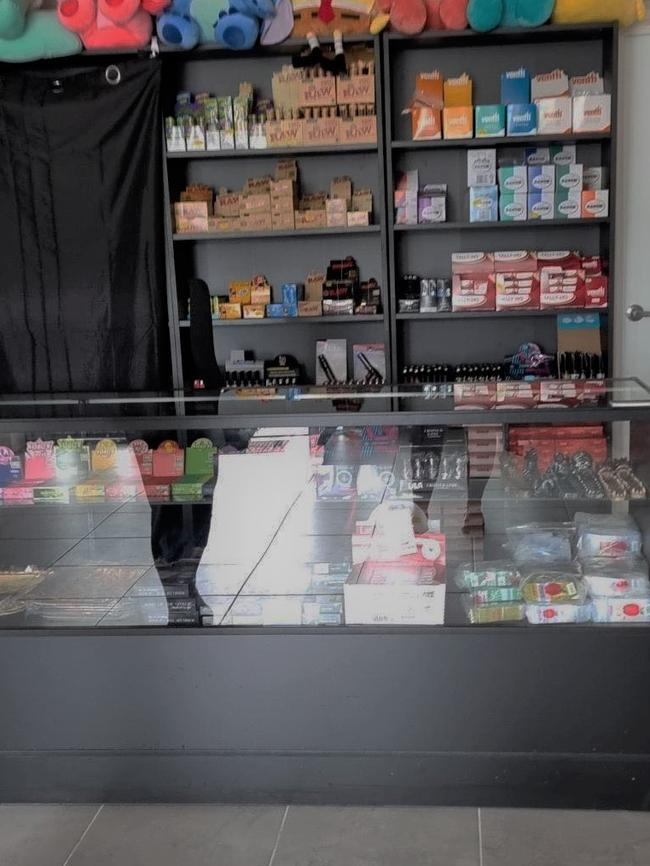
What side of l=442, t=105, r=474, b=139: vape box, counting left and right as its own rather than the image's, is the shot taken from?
front

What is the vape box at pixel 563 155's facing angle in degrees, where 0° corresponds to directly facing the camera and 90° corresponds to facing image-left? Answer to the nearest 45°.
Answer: approximately 0°

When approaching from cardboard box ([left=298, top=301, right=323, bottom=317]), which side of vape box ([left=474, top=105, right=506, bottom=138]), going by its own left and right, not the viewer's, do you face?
right

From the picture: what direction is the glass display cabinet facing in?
toward the camera

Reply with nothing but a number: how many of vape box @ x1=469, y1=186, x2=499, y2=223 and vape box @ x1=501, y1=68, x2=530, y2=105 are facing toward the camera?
2

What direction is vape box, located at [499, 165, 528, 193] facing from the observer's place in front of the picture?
facing the viewer

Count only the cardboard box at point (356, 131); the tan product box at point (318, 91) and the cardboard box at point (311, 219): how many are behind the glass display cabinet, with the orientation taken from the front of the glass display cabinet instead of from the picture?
3

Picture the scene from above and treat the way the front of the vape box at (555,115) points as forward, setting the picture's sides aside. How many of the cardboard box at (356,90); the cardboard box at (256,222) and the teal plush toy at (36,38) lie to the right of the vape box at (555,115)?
3

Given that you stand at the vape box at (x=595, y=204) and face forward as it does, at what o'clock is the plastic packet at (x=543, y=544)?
The plastic packet is roughly at 12 o'clock from the vape box.

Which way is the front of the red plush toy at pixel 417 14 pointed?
toward the camera

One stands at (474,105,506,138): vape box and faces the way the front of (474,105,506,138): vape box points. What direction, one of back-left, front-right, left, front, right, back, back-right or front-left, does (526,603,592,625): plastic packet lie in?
front

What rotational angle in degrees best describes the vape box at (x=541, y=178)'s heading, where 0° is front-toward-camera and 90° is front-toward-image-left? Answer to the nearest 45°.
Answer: approximately 0°
